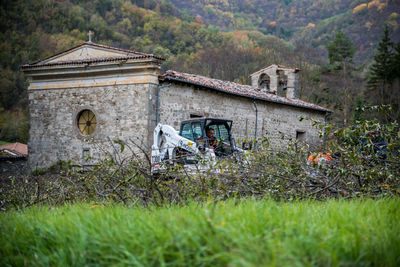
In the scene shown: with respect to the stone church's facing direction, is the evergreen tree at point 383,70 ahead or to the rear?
to the rear

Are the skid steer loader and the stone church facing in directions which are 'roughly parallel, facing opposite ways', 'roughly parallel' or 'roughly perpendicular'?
roughly perpendicular

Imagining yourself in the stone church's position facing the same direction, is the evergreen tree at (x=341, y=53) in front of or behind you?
behind

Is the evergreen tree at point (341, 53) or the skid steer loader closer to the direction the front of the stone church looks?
the skid steer loader

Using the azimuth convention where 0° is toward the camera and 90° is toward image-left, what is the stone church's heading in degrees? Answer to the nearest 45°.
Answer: approximately 45°
